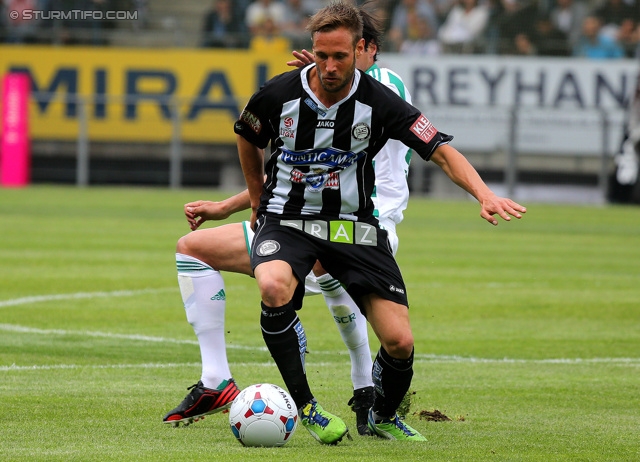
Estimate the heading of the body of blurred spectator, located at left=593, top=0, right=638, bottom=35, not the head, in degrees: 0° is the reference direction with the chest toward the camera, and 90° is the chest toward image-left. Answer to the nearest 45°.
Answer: approximately 0°

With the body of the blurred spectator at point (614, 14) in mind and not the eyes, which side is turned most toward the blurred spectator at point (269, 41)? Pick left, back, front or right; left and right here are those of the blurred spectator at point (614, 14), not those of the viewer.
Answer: right

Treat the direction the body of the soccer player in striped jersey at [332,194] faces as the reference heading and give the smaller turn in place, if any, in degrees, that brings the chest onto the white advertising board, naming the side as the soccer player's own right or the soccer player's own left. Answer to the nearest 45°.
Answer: approximately 180°

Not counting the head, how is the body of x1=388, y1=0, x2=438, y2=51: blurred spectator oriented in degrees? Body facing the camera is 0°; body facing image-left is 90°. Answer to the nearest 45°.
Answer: approximately 0°

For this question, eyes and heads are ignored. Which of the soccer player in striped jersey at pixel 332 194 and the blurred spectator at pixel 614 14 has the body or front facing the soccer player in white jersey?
the blurred spectator

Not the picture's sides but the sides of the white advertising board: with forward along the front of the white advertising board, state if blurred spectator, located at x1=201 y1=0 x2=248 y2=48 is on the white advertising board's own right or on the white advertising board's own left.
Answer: on the white advertising board's own right

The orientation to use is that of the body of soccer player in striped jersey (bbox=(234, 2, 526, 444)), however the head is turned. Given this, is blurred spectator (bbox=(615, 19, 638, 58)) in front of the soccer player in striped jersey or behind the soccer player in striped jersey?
behind

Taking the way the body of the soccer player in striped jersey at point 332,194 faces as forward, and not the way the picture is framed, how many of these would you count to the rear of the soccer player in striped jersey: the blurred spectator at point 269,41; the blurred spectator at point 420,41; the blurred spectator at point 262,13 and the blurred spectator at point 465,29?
4

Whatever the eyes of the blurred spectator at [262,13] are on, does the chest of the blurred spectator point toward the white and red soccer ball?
yes

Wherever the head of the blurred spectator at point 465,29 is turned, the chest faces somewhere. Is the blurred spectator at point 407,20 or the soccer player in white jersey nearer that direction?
the soccer player in white jersey
